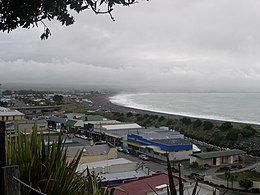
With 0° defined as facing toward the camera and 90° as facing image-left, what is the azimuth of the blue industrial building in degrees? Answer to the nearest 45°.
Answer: approximately 45°

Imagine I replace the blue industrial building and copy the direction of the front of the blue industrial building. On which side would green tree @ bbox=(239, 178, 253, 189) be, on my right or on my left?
on my left

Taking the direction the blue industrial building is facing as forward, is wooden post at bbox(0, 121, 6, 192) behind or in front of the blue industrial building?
in front

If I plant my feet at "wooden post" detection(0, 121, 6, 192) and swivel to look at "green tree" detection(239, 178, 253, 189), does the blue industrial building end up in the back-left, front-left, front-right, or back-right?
front-left

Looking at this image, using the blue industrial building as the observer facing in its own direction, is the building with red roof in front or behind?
in front

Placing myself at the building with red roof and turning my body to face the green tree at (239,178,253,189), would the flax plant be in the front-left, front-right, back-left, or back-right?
back-right
